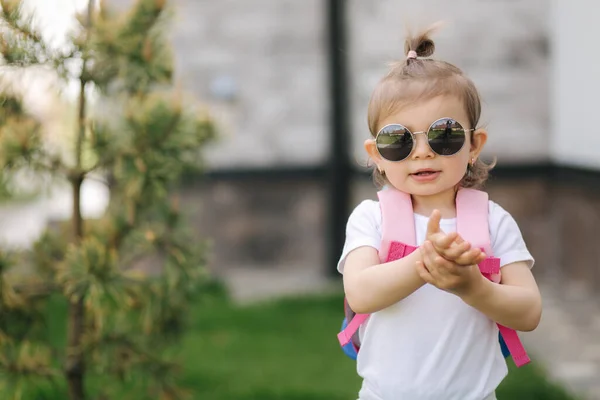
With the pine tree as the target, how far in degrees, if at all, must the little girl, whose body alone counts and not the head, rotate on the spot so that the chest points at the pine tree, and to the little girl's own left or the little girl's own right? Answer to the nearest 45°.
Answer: approximately 135° to the little girl's own right

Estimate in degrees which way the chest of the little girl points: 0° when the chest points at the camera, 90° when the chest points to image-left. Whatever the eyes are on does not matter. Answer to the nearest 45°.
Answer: approximately 0°
